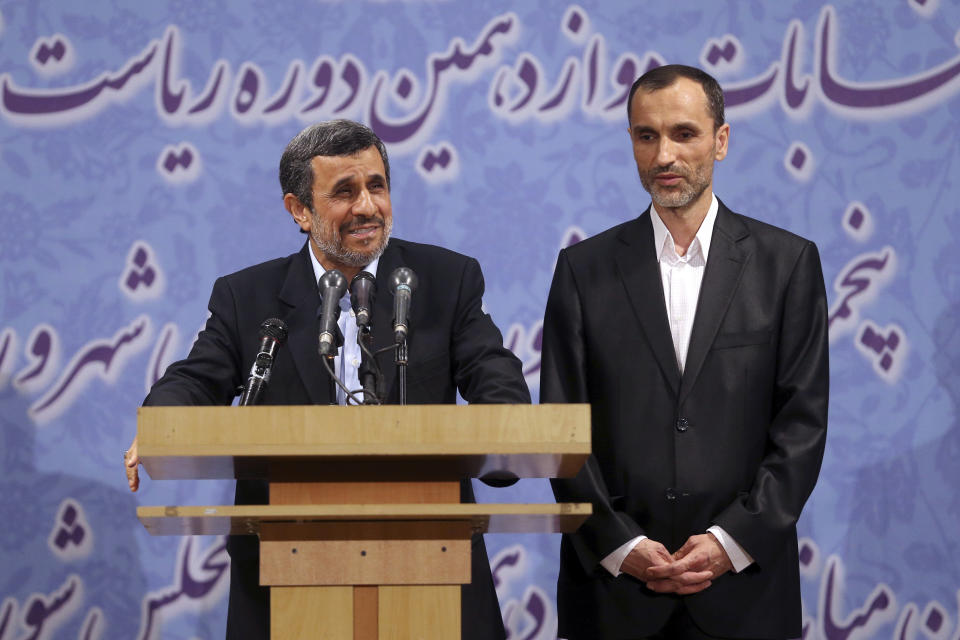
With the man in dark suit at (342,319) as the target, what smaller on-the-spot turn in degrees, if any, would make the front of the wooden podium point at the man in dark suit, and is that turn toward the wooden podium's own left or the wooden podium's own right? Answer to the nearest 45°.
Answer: approximately 180°

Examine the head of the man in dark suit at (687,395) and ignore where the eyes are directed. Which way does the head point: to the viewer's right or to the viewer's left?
to the viewer's left

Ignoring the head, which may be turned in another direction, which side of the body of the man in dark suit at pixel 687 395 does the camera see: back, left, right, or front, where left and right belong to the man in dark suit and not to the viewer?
front

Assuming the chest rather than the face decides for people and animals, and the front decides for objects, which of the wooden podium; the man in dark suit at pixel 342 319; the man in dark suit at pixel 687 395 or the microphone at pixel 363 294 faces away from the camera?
the microphone

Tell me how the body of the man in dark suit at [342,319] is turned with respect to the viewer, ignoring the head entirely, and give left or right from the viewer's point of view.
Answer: facing the viewer

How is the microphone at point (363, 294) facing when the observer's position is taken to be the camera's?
facing away from the viewer

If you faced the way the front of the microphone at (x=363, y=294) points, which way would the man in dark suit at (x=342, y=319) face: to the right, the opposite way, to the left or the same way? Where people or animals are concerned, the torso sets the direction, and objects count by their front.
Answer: the opposite way

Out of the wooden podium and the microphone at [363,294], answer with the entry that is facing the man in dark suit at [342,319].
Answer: the microphone

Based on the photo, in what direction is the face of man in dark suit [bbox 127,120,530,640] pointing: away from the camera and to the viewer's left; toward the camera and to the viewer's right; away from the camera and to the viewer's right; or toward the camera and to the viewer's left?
toward the camera and to the viewer's right

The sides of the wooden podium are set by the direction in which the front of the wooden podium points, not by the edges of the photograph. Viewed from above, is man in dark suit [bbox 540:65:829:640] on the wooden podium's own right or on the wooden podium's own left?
on the wooden podium's own left

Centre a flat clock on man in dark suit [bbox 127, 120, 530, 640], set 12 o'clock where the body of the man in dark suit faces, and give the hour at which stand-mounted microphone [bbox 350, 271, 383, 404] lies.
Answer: The stand-mounted microphone is roughly at 12 o'clock from the man in dark suit.

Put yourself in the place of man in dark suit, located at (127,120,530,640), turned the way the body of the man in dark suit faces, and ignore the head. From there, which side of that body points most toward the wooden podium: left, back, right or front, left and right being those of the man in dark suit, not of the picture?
front
